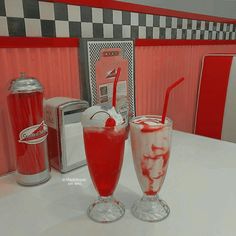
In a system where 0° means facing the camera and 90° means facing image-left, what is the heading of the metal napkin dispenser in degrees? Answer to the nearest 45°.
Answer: approximately 315°

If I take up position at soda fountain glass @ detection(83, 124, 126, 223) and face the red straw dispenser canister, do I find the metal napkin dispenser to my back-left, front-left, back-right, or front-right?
front-right
